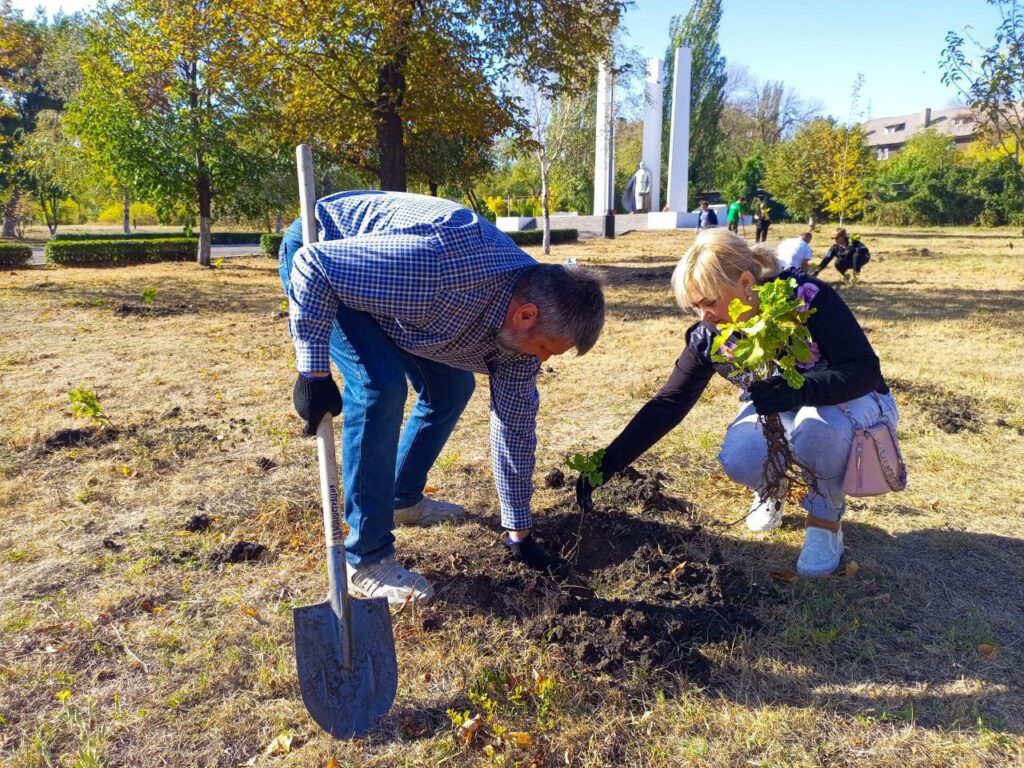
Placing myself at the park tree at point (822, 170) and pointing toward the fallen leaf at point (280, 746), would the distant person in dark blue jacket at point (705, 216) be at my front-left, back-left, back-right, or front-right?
front-right

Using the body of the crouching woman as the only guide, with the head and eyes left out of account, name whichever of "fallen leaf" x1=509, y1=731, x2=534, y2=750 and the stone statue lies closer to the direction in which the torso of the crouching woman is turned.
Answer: the fallen leaf

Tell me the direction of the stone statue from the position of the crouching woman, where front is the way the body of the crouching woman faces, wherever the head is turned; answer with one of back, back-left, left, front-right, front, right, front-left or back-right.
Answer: back-right

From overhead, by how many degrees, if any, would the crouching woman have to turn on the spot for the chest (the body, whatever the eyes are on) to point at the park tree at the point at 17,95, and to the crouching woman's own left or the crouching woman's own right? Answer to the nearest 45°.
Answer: approximately 90° to the crouching woman's own right

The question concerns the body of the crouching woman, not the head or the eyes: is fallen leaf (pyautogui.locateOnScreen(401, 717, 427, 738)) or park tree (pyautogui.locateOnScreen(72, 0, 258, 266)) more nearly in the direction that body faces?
the fallen leaf

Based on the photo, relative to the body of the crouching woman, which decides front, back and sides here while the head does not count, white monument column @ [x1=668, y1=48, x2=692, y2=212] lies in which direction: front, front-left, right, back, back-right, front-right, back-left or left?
back-right

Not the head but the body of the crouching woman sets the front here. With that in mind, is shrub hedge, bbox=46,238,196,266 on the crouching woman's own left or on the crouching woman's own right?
on the crouching woman's own right

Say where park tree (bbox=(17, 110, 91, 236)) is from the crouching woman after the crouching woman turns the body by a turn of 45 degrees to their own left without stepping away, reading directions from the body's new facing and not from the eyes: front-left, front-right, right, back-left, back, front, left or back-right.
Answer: back-right

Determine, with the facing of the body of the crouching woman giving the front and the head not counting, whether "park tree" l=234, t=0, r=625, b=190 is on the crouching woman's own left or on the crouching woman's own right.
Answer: on the crouching woman's own right

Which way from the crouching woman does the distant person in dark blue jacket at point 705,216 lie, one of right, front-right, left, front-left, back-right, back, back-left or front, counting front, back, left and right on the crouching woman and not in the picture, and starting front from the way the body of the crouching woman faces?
back-right

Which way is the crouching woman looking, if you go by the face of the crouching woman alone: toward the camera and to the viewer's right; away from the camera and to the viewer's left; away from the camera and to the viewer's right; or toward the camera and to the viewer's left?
toward the camera and to the viewer's left

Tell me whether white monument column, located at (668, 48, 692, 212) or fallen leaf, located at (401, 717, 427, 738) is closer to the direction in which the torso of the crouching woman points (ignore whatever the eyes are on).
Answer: the fallen leaf

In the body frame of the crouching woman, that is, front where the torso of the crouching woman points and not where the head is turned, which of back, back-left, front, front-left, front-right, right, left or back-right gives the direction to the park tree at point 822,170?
back-right

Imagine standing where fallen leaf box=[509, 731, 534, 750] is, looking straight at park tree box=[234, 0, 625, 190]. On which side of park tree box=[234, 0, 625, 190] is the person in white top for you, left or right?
right

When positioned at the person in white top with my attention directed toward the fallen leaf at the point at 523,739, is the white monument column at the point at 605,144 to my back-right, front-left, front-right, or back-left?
back-right

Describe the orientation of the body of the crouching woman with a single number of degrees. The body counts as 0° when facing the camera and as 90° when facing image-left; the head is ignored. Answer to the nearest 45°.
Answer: approximately 45°

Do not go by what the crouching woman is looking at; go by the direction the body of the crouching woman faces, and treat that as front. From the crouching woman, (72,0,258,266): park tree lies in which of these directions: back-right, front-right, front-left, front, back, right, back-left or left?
right
